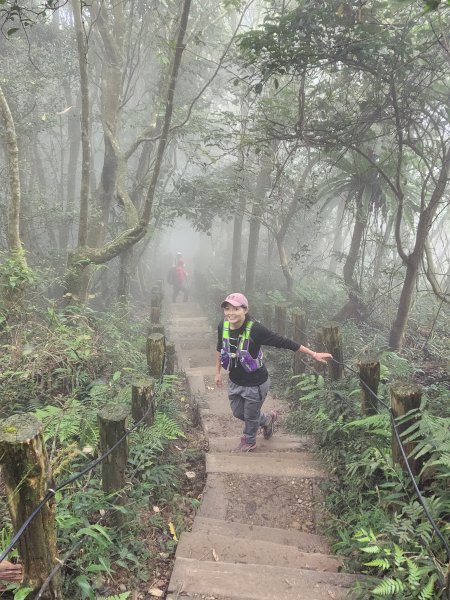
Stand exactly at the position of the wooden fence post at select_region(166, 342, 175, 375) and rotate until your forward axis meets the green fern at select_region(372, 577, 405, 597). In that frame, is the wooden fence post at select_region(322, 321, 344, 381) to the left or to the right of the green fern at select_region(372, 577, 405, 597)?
left

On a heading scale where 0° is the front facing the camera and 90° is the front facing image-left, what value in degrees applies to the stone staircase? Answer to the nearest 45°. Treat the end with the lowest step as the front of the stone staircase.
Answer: approximately 0°

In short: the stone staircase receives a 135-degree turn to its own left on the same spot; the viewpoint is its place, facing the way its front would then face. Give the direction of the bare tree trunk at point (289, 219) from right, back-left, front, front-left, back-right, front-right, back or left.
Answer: front-left

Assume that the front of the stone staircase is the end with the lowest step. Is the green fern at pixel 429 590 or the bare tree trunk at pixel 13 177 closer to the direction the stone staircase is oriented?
the green fern

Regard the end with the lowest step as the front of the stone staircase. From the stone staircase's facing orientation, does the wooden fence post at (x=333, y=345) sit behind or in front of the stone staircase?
behind
